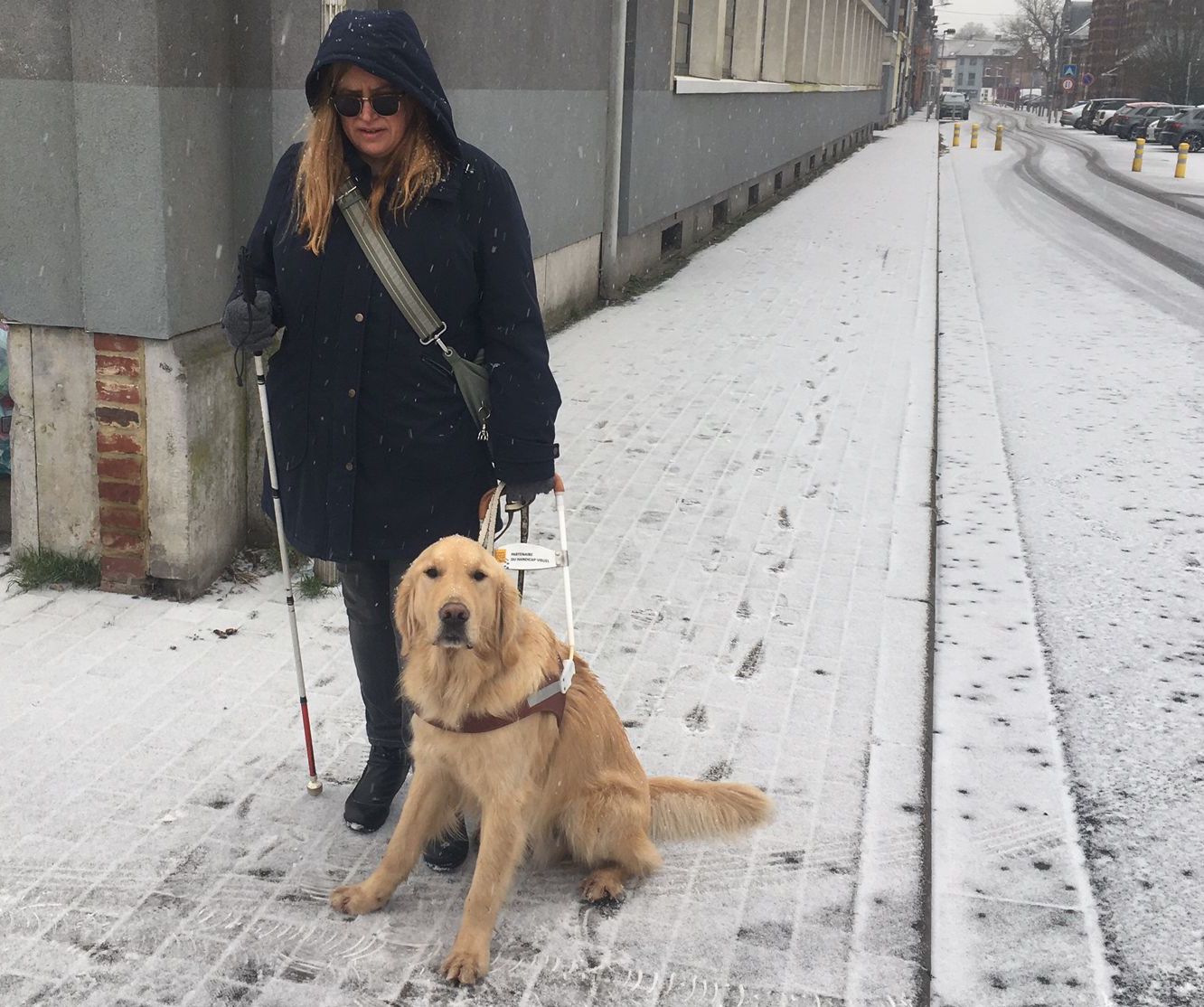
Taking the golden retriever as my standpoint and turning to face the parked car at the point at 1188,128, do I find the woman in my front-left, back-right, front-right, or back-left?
front-left

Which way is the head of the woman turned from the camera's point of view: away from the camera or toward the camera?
toward the camera

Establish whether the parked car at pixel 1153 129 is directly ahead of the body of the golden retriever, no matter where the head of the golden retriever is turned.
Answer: no

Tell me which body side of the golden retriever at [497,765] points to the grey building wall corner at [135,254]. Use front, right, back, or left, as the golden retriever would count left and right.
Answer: right

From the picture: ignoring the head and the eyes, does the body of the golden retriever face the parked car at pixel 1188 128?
no

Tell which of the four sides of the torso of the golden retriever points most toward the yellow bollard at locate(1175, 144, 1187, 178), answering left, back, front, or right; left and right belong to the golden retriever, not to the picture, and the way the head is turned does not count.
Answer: back

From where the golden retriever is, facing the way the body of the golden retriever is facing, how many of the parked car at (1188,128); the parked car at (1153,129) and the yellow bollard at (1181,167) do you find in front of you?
0

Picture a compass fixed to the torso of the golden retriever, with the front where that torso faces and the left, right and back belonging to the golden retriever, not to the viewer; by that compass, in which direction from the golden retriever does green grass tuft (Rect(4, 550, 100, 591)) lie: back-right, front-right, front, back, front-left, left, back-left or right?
right

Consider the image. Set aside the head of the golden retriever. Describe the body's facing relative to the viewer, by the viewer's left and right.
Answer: facing the viewer and to the left of the viewer
